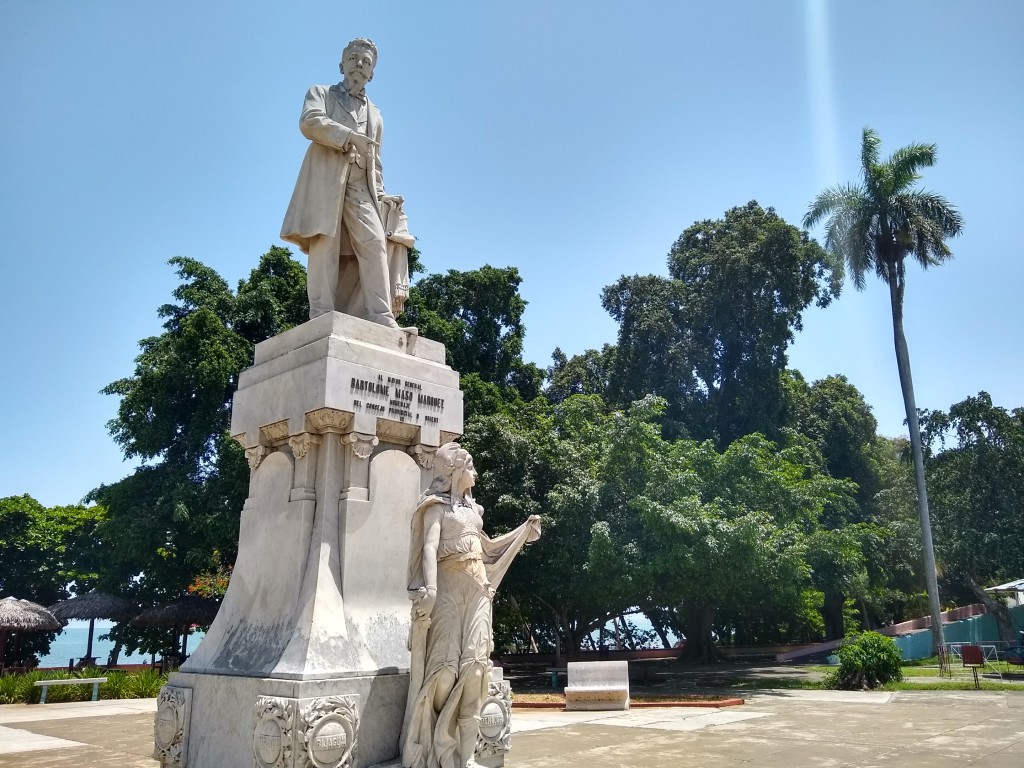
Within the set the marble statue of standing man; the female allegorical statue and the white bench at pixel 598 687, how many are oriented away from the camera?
0

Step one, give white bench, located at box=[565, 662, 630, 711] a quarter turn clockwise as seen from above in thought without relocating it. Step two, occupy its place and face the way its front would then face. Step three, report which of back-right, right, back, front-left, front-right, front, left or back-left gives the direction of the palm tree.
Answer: back-right

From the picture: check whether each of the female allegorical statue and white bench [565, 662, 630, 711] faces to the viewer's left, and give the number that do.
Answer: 0

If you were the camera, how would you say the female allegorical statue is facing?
facing the viewer and to the right of the viewer

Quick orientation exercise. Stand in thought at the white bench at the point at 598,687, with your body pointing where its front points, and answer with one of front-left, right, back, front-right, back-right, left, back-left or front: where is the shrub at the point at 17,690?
right

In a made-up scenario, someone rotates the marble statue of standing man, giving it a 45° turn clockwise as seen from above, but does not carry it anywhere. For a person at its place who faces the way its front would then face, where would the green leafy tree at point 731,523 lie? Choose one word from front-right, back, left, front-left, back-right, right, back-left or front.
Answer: back-left

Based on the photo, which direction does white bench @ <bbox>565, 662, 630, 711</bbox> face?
toward the camera

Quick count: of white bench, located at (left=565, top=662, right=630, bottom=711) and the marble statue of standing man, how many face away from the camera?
0

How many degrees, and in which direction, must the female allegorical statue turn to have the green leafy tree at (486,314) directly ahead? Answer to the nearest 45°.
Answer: approximately 135° to its left

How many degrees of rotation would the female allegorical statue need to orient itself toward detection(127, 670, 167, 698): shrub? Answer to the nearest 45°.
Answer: approximately 180°

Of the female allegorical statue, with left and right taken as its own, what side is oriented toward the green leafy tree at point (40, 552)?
back

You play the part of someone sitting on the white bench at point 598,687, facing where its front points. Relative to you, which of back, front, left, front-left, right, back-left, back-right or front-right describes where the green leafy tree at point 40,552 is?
back-right

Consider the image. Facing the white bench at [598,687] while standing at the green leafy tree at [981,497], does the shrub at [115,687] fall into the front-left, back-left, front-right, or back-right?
front-right

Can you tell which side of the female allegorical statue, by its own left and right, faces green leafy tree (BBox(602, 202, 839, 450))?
left

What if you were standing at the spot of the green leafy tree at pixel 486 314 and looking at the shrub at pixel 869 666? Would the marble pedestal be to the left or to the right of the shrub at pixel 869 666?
right

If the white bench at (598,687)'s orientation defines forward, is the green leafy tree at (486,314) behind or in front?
behind

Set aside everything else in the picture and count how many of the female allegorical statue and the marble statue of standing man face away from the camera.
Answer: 0

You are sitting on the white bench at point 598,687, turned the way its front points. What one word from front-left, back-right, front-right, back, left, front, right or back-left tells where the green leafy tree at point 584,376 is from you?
back
